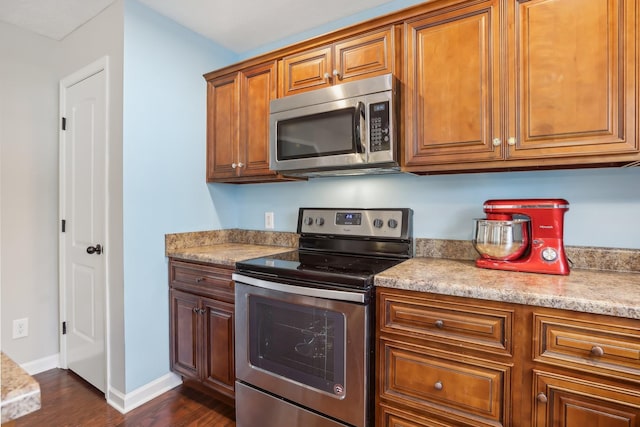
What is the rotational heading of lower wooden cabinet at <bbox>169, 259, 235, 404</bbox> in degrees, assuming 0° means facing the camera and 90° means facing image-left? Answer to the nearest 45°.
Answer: approximately 45°

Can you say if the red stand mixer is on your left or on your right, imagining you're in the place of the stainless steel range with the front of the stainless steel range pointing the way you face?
on your left

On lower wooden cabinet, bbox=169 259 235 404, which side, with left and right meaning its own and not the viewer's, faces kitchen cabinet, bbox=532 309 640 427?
left

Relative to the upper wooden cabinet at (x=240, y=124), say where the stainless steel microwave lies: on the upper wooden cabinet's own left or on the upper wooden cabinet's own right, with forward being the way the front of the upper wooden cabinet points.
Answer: on the upper wooden cabinet's own left

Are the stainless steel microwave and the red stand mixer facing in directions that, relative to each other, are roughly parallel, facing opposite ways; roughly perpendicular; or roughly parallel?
roughly perpendicular

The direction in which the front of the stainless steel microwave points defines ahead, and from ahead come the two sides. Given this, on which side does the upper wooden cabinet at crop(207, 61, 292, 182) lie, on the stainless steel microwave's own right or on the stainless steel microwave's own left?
on the stainless steel microwave's own right

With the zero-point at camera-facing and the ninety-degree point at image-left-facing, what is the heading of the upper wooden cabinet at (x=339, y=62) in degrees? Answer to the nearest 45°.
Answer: approximately 45°

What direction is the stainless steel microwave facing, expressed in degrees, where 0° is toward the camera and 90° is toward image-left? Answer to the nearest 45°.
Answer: approximately 45°

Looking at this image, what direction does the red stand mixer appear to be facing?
to the viewer's left
